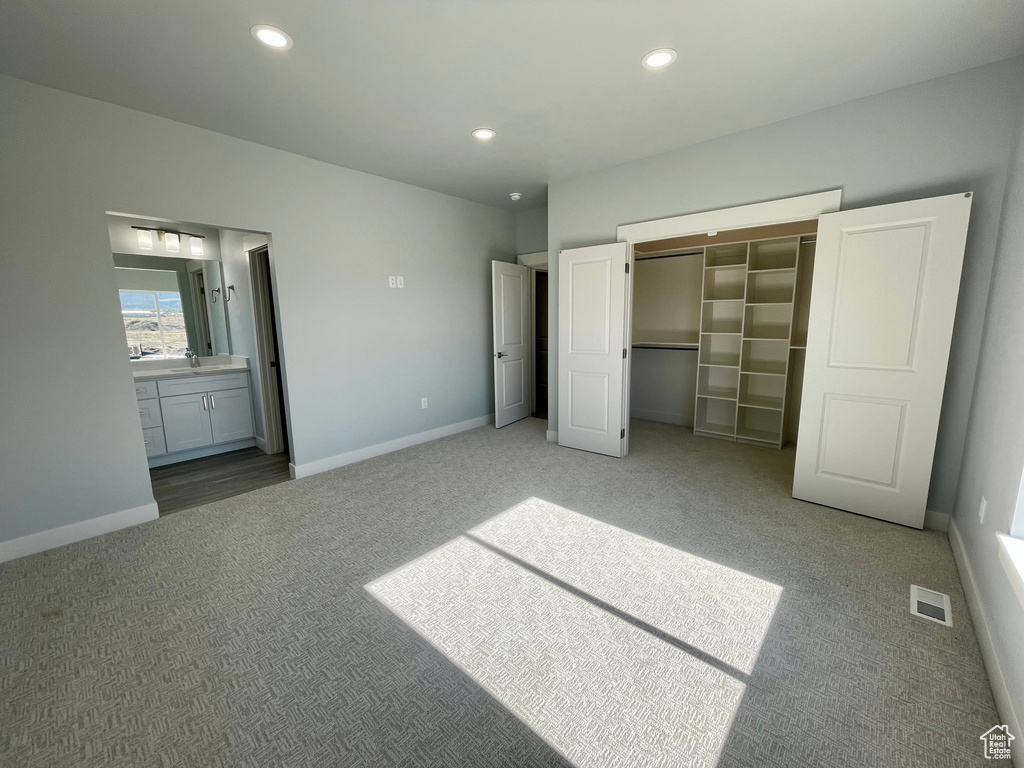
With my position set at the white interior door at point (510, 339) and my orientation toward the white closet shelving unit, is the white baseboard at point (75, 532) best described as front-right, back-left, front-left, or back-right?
back-right

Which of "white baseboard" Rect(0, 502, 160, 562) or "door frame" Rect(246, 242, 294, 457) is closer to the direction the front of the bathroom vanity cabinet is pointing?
the white baseboard

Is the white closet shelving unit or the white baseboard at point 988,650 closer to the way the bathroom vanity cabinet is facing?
the white baseboard

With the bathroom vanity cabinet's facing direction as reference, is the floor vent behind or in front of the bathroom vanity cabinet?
in front

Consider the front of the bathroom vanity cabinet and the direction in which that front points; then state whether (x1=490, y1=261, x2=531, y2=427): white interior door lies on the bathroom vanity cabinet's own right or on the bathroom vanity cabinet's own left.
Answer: on the bathroom vanity cabinet's own left

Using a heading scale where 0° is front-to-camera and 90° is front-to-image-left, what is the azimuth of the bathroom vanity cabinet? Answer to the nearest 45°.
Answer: approximately 0°

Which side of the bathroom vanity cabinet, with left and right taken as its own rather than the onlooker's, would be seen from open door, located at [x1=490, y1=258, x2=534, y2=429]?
left

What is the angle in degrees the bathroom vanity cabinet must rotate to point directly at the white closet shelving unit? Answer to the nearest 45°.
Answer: approximately 45° to its left

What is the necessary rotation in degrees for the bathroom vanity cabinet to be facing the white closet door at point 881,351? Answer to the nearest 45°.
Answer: approximately 45° to its left
